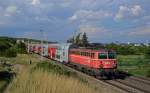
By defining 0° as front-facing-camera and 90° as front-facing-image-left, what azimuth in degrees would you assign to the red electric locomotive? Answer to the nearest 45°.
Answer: approximately 315°
